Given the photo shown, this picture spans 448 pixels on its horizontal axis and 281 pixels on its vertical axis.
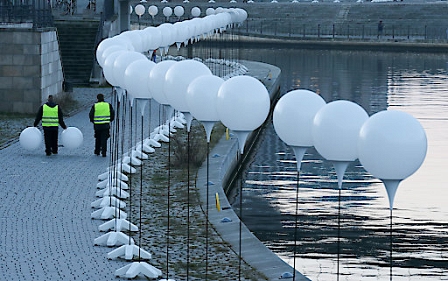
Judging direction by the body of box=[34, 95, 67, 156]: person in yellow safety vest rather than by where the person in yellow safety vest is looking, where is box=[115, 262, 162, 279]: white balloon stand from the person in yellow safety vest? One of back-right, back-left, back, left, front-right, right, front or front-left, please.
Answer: back

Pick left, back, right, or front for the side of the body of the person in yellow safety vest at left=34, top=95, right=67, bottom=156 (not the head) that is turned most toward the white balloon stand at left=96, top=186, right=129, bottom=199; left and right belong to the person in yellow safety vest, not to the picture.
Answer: back

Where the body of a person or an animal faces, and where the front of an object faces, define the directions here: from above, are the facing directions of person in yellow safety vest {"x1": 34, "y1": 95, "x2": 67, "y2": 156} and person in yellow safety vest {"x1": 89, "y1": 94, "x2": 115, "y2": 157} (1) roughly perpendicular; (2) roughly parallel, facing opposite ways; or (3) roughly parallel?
roughly parallel

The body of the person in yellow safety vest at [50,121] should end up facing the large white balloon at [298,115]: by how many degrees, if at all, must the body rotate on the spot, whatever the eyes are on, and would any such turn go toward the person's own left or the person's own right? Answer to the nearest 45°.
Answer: approximately 180°

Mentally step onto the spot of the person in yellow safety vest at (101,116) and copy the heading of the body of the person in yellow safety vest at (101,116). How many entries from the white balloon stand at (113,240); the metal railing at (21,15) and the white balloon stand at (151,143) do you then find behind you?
1

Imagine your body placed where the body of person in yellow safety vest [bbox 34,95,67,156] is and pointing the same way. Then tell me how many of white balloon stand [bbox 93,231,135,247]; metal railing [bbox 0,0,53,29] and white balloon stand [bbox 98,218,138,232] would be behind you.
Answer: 2

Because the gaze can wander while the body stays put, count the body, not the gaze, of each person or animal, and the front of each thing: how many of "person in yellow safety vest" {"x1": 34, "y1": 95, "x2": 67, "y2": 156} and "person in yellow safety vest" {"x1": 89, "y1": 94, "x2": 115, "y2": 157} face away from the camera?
2

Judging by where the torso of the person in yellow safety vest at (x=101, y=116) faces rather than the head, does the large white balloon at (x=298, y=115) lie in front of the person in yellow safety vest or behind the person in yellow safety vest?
behind

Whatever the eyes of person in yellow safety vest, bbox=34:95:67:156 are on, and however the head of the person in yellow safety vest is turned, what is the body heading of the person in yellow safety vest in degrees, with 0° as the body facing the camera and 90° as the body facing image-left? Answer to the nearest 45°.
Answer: approximately 180°

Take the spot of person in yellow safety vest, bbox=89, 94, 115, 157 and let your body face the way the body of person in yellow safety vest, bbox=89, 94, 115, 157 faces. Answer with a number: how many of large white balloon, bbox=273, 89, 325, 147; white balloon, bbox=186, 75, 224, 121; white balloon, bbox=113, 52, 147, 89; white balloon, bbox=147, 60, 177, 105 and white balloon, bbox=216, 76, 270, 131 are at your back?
5

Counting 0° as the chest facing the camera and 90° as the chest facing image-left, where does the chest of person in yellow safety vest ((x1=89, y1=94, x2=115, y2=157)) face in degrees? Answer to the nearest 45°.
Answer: approximately 180°

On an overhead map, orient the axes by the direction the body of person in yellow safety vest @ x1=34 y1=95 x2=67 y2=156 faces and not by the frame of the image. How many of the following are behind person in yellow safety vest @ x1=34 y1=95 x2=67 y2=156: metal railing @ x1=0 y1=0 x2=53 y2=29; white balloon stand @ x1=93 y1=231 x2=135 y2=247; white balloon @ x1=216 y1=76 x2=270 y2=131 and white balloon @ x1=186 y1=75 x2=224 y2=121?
3

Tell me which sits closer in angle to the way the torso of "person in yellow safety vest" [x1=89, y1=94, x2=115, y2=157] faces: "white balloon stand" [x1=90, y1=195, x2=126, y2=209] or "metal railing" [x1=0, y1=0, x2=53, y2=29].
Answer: the metal railing

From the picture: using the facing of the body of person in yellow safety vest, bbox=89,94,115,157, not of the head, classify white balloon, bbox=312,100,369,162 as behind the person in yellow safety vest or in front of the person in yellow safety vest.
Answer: behind
